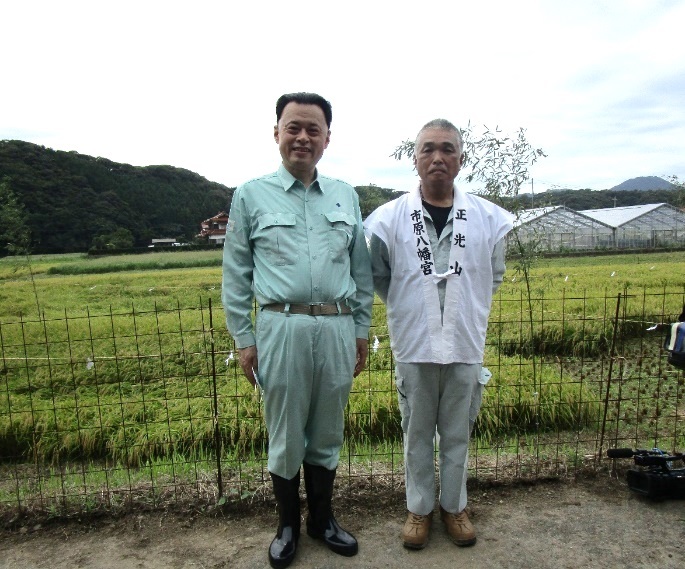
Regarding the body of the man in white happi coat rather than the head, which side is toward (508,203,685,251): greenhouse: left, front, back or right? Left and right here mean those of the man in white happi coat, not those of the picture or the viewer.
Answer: back

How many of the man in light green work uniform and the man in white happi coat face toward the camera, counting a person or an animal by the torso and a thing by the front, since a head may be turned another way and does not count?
2

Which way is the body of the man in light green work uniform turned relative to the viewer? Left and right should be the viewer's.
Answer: facing the viewer

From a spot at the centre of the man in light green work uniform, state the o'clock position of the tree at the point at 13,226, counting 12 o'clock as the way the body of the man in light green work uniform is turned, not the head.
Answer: The tree is roughly at 5 o'clock from the man in light green work uniform.

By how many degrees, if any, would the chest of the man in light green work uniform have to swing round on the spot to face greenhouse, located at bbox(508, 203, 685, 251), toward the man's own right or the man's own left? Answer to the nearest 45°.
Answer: approximately 135° to the man's own left

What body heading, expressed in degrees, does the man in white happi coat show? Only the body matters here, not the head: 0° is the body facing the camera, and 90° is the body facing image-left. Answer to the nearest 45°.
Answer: approximately 0°

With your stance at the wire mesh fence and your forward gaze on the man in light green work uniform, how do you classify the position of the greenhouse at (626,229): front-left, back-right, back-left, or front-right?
back-left
